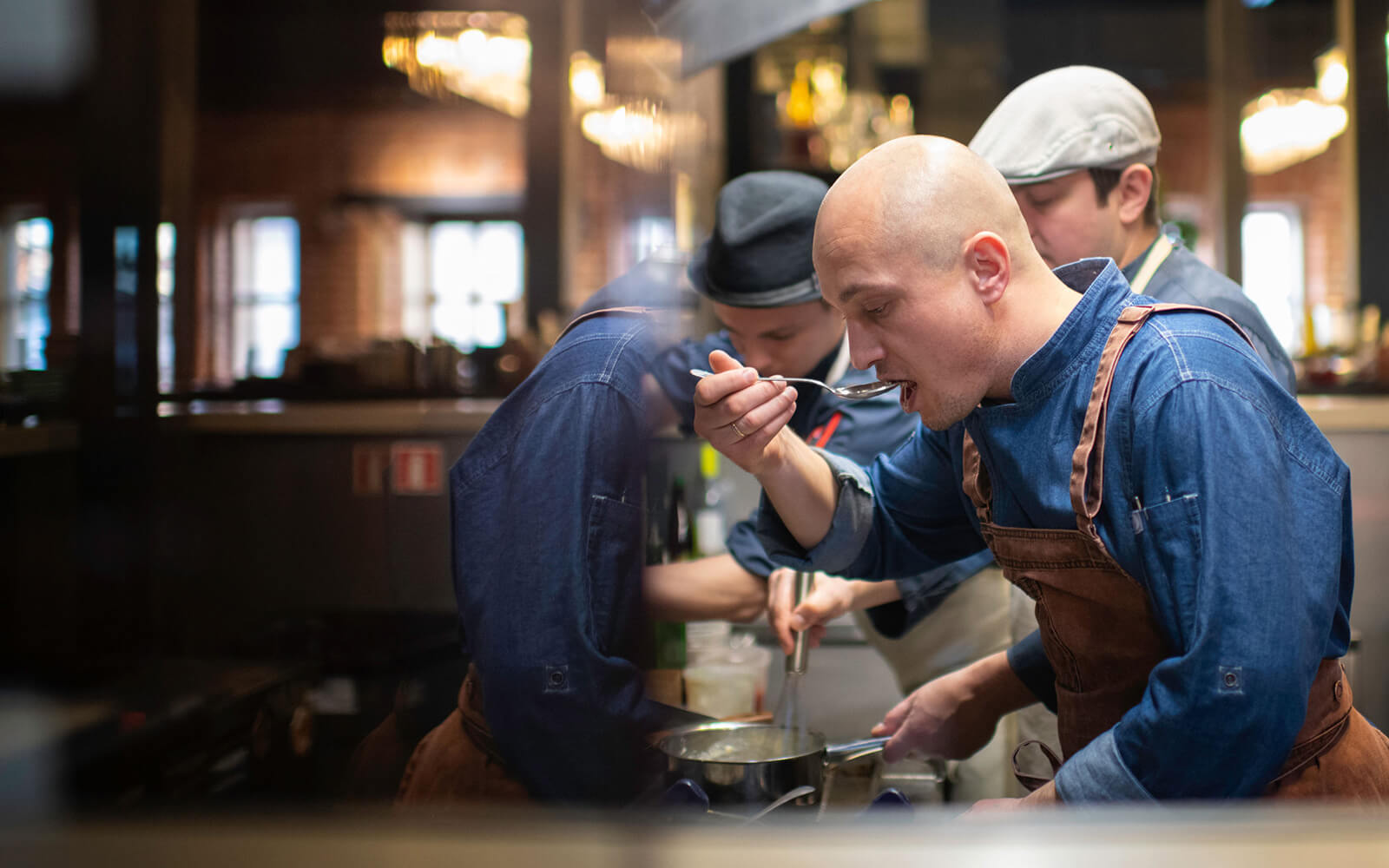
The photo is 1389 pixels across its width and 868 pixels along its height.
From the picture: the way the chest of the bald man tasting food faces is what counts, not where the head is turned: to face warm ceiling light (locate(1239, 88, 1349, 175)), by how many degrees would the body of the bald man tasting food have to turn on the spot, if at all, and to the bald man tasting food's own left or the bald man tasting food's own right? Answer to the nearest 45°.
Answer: approximately 135° to the bald man tasting food's own right

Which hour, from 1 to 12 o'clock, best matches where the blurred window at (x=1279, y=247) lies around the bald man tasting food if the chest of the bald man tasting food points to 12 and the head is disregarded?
The blurred window is roughly at 5 o'clock from the bald man tasting food.

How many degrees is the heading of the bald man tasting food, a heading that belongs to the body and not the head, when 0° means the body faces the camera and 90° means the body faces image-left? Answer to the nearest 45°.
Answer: approximately 45°

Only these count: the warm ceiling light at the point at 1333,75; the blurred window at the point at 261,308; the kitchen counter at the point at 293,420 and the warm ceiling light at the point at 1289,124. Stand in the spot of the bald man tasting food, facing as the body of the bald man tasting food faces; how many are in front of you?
2

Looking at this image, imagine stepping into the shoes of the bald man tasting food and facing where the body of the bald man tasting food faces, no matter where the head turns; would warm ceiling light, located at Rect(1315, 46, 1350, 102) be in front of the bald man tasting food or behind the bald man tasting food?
behind

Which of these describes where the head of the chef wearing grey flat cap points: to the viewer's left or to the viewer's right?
to the viewer's left

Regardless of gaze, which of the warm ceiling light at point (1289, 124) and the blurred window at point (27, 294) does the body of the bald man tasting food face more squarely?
the blurred window
